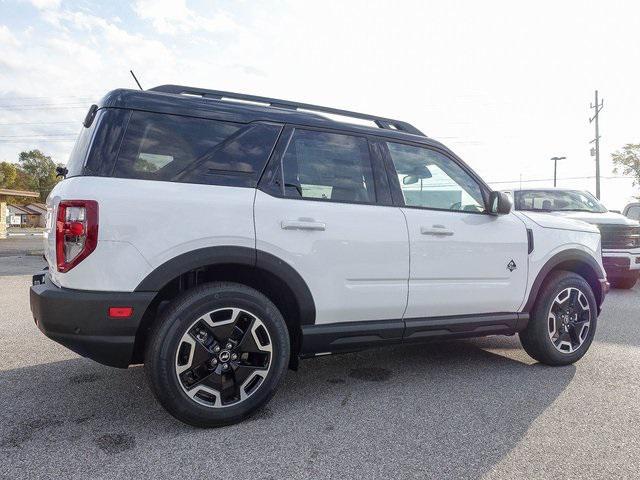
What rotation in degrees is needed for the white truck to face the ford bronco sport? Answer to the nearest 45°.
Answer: approximately 45° to its right

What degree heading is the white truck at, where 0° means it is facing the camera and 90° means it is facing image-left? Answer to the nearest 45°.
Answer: approximately 315°

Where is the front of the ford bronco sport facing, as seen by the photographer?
facing away from the viewer and to the right of the viewer

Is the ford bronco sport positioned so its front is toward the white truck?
yes
